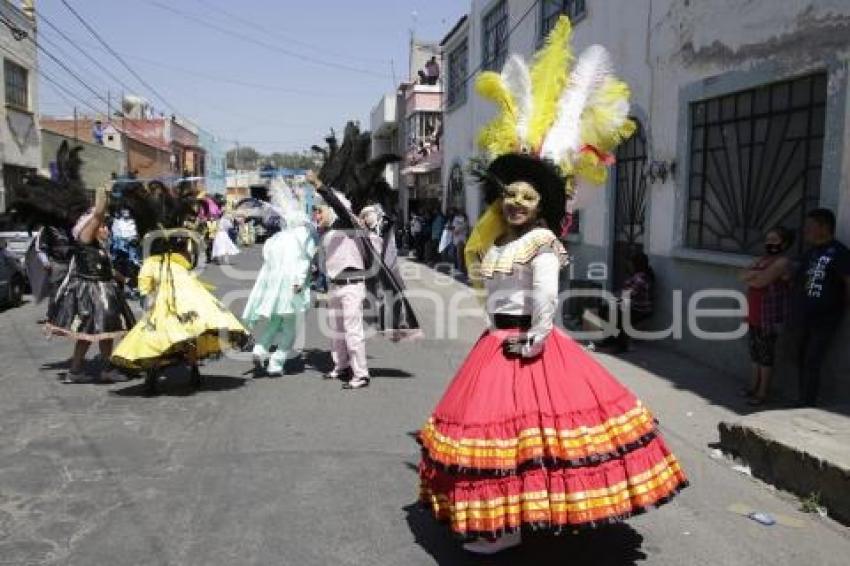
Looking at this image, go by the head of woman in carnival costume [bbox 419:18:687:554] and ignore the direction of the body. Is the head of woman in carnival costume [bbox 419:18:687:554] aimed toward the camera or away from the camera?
toward the camera

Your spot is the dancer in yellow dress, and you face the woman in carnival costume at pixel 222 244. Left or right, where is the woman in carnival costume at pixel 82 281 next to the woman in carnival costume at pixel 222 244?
left

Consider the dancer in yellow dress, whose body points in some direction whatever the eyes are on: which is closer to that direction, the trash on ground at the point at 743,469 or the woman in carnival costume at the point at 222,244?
the woman in carnival costume

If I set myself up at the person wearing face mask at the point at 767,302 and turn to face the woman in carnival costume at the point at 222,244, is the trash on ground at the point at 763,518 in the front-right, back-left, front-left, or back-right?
back-left

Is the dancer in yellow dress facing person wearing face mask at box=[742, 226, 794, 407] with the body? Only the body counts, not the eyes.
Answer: no

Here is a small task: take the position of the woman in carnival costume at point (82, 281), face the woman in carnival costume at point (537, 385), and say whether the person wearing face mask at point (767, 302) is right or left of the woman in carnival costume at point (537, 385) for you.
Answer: left

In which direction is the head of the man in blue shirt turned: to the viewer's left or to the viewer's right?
to the viewer's left

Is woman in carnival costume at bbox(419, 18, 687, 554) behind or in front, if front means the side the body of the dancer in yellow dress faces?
behind

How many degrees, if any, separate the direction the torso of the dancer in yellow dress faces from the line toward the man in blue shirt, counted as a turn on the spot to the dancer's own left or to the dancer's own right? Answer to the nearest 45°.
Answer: approximately 135° to the dancer's own right

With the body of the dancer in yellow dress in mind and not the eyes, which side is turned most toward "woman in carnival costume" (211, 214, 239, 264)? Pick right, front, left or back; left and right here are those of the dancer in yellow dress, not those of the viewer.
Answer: front

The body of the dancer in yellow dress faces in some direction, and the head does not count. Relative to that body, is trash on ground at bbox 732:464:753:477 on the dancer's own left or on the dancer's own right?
on the dancer's own right

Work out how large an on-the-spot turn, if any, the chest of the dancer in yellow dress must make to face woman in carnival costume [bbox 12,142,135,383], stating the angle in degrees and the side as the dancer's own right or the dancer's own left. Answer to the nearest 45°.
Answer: approximately 45° to the dancer's own left

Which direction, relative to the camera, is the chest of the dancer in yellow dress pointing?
away from the camera
